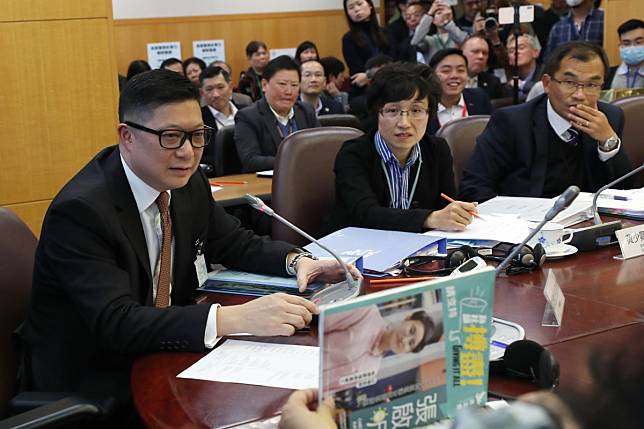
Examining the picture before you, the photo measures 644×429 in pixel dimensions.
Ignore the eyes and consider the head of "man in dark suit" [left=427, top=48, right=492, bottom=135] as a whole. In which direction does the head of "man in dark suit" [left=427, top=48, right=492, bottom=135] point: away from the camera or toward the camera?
toward the camera

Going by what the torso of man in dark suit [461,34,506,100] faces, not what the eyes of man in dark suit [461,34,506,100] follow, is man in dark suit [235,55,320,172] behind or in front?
in front

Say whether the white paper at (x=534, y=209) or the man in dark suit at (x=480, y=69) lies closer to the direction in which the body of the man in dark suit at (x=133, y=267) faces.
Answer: the white paper

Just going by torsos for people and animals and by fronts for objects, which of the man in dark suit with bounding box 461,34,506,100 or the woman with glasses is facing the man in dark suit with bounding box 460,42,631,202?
the man in dark suit with bounding box 461,34,506,100

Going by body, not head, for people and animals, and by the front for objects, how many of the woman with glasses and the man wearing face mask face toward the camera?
2

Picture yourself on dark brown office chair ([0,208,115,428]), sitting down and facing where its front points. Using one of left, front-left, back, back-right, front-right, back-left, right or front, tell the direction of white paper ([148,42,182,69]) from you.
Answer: left

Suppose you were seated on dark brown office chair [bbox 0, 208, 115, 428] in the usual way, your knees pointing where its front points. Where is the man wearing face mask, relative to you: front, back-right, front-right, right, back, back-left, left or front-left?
front-left

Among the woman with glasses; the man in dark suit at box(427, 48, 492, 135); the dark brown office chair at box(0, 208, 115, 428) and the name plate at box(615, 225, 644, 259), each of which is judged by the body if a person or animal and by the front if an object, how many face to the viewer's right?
1

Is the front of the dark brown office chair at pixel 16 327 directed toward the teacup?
yes

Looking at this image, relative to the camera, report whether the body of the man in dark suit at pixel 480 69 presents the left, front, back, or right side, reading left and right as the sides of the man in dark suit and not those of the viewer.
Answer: front

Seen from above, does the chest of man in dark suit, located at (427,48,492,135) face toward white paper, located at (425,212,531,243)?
yes

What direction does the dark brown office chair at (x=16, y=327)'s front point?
to the viewer's right

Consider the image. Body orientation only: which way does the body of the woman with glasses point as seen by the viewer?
toward the camera

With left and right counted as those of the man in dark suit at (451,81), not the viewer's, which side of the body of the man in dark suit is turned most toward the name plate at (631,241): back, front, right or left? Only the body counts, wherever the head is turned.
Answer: front
